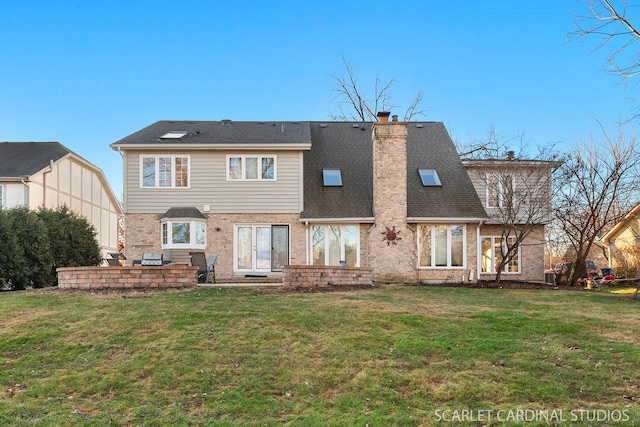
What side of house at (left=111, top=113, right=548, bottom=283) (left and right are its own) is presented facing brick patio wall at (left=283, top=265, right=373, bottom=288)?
back

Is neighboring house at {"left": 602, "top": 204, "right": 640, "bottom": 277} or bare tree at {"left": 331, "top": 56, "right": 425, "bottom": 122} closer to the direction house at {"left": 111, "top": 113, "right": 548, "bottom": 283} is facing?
the bare tree

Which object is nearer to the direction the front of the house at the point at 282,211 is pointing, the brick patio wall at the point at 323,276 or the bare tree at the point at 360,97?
the bare tree

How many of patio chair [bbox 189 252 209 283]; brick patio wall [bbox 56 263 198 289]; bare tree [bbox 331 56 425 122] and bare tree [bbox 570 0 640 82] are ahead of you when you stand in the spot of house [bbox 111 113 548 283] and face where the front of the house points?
1

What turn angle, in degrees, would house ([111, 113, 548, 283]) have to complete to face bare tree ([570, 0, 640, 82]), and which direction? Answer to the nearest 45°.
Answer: approximately 135° to its right

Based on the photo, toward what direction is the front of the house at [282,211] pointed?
away from the camera

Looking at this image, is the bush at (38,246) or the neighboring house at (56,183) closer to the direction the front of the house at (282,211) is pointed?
the neighboring house

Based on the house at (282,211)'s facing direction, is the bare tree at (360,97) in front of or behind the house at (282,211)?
in front

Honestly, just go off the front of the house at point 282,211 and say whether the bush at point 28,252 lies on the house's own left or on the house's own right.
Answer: on the house's own left

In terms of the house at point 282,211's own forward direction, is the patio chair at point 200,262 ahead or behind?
behind

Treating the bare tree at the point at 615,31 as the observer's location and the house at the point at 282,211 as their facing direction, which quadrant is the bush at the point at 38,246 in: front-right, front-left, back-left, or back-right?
front-left

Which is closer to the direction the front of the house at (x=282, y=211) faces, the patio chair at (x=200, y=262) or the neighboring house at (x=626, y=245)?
the neighboring house
